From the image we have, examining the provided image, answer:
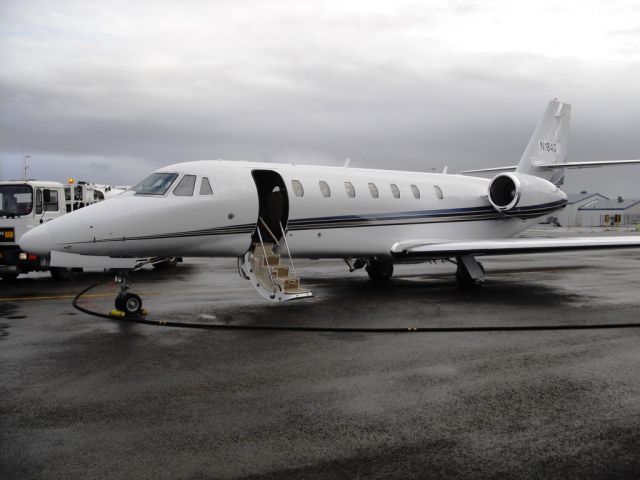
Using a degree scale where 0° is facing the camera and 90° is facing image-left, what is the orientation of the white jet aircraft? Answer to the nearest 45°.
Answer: approximately 45°

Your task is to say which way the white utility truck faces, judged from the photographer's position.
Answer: facing the viewer and to the left of the viewer

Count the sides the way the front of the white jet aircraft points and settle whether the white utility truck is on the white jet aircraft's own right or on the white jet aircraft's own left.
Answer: on the white jet aircraft's own right

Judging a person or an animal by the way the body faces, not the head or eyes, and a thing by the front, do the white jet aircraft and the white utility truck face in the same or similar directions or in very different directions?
same or similar directions

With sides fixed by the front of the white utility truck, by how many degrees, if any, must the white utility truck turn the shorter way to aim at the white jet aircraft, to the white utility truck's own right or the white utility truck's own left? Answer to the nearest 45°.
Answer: approximately 90° to the white utility truck's own left

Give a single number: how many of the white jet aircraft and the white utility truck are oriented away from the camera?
0
